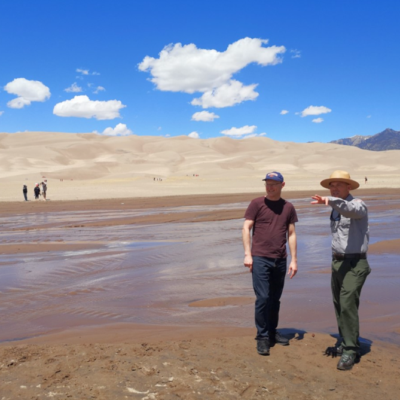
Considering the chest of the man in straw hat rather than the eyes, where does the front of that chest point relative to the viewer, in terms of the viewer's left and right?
facing the viewer and to the left of the viewer

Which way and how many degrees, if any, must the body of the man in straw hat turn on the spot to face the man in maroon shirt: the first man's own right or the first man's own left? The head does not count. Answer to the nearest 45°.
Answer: approximately 45° to the first man's own right
